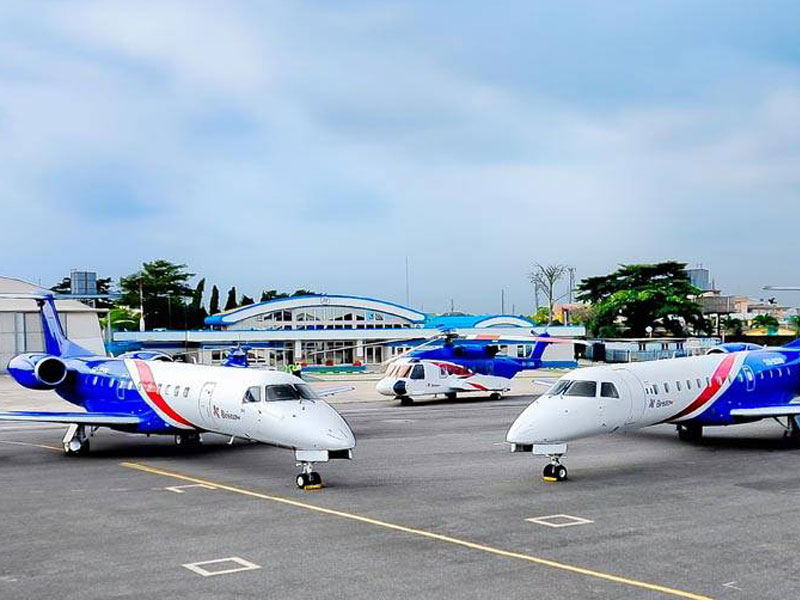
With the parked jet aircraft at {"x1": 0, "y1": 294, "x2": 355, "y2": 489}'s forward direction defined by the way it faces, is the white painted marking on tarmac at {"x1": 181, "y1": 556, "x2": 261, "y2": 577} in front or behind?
in front

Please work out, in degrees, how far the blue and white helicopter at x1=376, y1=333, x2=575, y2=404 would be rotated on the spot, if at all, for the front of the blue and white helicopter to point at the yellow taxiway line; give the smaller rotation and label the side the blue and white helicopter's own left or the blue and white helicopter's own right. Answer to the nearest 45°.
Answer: approximately 45° to the blue and white helicopter's own left

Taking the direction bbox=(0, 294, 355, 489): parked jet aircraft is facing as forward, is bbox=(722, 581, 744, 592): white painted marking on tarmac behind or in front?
in front

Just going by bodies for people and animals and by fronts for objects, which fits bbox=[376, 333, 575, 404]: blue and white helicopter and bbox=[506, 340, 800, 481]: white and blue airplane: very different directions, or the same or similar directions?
same or similar directions

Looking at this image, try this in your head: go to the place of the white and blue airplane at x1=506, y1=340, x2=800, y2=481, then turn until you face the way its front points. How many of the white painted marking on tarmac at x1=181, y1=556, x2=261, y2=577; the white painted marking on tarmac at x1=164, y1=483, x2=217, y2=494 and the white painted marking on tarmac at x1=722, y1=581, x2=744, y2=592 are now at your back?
0

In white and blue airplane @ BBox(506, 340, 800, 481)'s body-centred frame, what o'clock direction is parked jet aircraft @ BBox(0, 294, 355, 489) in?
The parked jet aircraft is roughly at 1 o'clock from the white and blue airplane.

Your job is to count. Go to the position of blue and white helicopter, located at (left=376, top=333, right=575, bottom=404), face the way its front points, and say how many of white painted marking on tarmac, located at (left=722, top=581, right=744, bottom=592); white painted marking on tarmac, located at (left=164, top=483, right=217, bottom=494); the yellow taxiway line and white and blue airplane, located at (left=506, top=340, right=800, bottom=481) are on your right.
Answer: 0

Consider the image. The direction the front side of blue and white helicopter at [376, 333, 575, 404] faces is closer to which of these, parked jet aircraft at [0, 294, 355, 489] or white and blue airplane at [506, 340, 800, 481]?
the parked jet aircraft

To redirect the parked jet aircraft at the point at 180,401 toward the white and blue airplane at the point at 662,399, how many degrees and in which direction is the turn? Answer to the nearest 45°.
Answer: approximately 45° to its left

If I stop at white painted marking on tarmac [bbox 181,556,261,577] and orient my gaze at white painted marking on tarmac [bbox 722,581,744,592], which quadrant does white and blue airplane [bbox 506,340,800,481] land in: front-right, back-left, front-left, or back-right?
front-left

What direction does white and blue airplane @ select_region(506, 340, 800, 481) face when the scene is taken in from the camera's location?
facing the viewer and to the left of the viewer

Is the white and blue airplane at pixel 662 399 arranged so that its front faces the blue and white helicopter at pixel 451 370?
no

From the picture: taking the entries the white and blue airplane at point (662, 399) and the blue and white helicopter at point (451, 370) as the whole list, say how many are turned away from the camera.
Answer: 0
